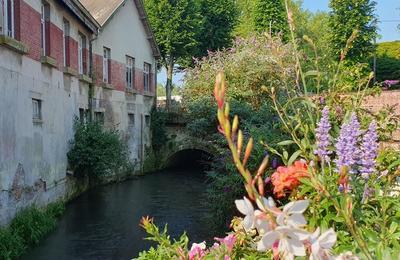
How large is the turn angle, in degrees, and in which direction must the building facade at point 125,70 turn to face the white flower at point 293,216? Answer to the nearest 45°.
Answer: approximately 45° to its right

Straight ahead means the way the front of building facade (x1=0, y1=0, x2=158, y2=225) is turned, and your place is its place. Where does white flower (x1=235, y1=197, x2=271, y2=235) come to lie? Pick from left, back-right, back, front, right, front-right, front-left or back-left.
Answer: front-right

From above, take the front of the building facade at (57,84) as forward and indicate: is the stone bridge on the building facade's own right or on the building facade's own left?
on the building facade's own left

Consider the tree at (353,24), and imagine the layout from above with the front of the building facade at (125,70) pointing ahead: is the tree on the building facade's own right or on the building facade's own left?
on the building facade's own left

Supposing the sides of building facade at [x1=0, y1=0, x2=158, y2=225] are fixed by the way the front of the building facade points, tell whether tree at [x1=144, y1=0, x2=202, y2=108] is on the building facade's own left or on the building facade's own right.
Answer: on the building facade's own left

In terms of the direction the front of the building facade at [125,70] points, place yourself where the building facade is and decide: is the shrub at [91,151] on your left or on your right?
on your right

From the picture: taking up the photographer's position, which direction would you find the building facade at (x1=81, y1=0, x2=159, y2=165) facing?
facing the viewer and to the right of the viewer

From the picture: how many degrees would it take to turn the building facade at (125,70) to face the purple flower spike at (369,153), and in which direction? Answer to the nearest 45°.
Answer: approximately 45° to its right

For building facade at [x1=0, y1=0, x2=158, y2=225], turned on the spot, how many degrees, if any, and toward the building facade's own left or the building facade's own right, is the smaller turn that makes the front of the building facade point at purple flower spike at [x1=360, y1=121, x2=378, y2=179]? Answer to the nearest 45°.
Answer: approximately 45° to the building facade's own right
